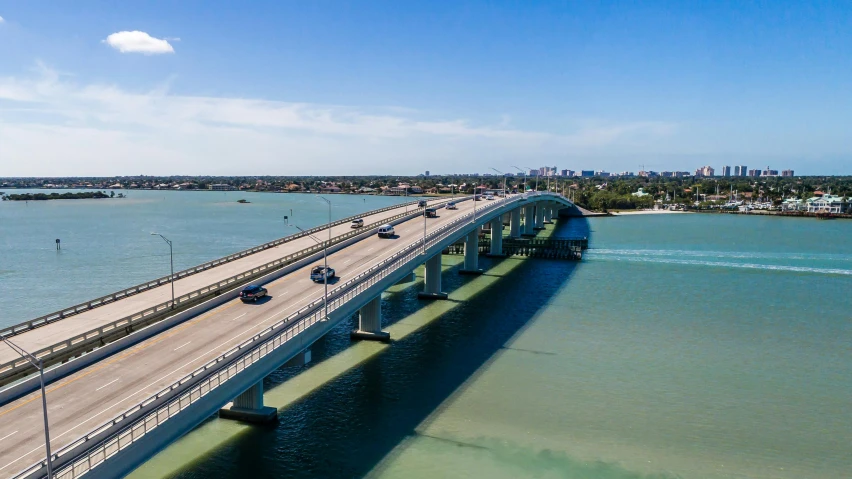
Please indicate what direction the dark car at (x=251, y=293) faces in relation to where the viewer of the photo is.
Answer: facing away from the viewer and to the right of the viewer

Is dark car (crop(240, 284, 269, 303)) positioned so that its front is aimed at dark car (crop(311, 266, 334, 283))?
yes
